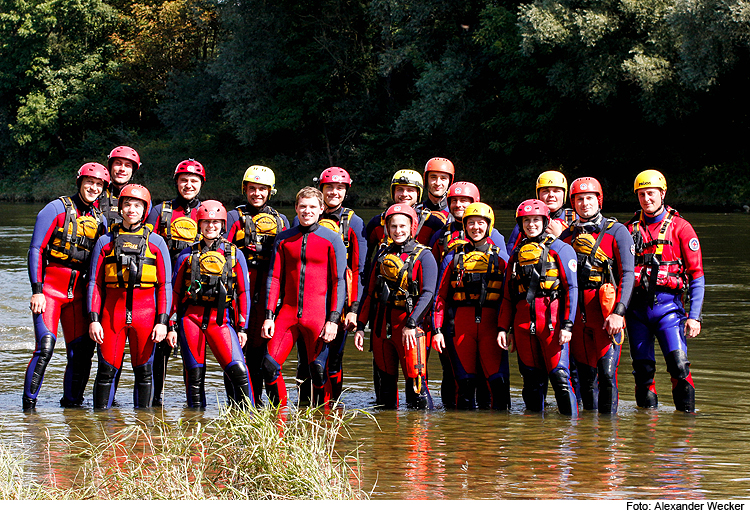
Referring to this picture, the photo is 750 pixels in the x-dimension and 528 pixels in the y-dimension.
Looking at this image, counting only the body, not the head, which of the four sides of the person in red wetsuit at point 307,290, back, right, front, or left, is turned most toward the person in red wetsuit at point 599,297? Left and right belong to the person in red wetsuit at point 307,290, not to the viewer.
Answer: left

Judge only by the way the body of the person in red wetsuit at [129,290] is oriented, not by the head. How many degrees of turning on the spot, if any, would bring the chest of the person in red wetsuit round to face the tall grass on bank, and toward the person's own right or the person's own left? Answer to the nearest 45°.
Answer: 0° — they already face it

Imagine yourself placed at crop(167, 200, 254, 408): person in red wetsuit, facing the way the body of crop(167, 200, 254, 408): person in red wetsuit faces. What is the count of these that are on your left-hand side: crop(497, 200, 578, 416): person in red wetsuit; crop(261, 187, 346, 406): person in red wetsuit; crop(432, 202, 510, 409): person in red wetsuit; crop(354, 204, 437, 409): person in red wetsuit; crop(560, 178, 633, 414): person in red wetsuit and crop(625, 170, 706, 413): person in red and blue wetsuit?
6

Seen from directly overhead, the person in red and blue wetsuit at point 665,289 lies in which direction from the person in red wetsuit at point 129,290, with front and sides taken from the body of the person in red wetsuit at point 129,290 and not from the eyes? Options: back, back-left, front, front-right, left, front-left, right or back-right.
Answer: left

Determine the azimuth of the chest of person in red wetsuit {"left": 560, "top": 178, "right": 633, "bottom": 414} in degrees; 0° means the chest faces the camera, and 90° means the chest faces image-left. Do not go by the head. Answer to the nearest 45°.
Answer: approximately 45°

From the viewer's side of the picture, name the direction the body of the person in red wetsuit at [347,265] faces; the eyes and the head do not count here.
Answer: toward the camera

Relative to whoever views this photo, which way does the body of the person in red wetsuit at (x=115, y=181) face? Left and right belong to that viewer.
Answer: facing the viewer

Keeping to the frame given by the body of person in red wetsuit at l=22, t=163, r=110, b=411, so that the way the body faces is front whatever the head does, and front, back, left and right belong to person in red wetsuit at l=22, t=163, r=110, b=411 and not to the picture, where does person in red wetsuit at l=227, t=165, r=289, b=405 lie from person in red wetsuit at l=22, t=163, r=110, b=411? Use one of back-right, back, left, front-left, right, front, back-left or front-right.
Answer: front-left

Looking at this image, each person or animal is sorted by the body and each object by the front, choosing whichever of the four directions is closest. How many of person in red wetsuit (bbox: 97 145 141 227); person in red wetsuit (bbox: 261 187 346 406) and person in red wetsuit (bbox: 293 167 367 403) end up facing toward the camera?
3

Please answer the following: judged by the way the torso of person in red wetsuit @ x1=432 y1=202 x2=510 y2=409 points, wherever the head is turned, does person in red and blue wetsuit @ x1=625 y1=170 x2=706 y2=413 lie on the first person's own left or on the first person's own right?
on the first person's own left

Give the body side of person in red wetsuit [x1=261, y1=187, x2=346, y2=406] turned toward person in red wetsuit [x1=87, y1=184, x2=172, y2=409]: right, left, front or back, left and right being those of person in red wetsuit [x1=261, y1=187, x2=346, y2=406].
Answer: right

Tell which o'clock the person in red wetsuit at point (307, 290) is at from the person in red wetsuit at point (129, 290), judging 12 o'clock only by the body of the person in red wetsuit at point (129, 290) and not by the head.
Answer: the person in red wetsuit at point (307, 290) is roughly at 9 o'clock from the person in red wetsuit at point (129, 290).
